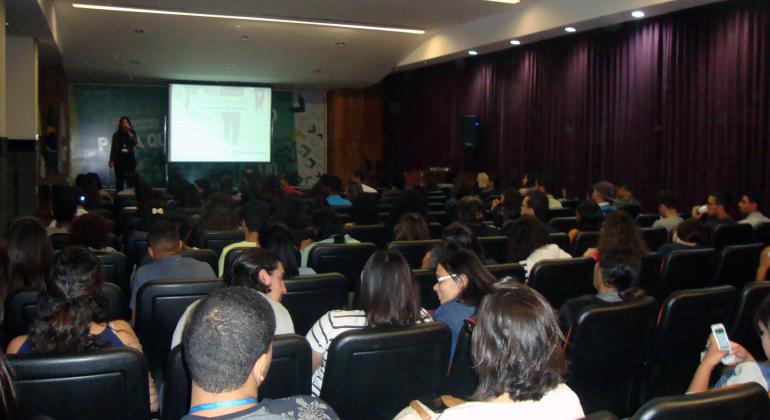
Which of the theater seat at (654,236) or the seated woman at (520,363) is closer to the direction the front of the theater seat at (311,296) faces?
the theater seat

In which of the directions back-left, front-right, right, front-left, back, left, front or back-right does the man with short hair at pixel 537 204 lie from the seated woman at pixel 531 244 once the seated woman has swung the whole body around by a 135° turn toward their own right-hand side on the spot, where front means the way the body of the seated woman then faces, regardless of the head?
left

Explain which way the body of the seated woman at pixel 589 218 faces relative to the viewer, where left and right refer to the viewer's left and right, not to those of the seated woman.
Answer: facing away from the viewer and to the left of the viewer

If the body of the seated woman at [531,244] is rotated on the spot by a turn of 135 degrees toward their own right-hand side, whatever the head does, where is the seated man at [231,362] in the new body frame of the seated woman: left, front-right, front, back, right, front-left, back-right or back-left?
right

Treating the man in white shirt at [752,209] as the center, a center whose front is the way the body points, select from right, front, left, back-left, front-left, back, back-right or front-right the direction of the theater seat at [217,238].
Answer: front-left

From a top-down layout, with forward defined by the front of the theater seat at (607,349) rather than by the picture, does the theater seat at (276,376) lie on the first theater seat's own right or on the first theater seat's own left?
on the first theater seat's own left

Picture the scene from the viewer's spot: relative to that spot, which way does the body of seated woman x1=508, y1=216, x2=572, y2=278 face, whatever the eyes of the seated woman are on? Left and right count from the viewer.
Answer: facing away from the viewer and to the left of the viewer

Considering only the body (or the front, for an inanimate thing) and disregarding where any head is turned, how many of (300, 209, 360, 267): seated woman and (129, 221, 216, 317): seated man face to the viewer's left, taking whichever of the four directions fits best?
0

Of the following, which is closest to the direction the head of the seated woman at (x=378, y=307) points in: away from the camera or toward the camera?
away from the camera

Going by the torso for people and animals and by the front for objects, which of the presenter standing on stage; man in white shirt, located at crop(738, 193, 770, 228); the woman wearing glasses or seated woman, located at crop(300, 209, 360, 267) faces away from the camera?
the seated woman

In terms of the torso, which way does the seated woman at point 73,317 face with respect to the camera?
away from the camera

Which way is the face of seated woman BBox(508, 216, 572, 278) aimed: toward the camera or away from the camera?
away from the camera

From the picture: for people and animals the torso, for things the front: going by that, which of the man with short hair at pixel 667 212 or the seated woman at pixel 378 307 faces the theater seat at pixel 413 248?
the seated woman

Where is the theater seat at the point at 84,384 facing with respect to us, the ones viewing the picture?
facing away from the viewer

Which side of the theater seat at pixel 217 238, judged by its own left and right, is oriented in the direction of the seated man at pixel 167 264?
back

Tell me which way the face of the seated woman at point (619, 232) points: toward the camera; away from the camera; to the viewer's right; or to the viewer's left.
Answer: away from the camera
